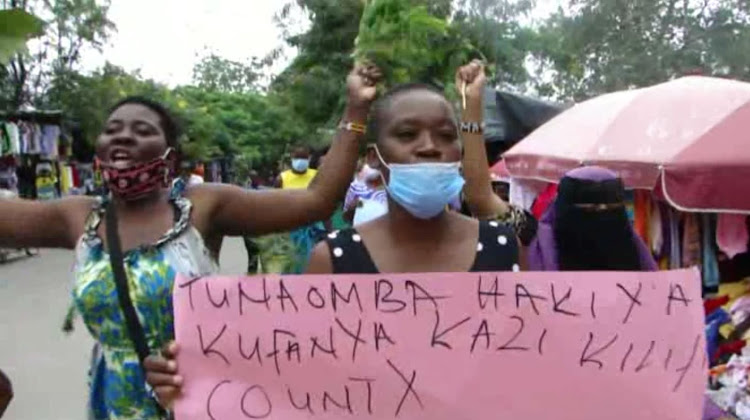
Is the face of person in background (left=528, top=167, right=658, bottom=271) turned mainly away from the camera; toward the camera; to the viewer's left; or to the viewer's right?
toward the camera

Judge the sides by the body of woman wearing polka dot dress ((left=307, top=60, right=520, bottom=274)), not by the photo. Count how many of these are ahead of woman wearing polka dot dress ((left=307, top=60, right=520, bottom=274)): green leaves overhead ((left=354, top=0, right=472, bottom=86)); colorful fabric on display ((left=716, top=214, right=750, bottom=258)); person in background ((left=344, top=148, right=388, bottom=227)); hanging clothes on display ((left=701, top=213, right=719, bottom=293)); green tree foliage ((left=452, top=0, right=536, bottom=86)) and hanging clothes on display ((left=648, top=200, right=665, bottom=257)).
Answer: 0

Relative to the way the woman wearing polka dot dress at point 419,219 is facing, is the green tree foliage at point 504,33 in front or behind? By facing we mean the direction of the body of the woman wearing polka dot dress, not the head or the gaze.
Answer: behind

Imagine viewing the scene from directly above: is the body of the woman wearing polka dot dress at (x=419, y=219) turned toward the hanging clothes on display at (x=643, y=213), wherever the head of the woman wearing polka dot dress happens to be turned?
no

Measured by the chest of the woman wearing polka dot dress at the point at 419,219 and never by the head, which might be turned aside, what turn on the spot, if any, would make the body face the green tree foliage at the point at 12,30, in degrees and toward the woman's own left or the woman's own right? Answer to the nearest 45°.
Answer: approximately 90° to the woman's own right

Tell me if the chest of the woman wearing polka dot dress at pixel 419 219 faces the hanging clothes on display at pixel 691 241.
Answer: no

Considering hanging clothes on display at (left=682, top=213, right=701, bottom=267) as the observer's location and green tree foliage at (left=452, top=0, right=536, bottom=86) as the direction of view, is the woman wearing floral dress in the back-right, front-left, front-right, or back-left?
back-left

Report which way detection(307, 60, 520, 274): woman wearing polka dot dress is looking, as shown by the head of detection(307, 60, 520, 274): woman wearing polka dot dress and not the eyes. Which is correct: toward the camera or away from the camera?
toward the camera

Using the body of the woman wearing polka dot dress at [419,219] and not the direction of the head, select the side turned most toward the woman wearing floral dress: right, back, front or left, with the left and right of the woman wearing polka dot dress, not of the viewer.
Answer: right

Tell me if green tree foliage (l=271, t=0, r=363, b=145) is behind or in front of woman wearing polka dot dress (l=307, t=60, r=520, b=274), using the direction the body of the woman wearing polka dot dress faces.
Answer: behind

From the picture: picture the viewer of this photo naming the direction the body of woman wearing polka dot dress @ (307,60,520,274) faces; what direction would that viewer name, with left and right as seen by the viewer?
facing the viewer

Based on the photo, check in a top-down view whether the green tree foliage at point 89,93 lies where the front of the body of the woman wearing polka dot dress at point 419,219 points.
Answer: no

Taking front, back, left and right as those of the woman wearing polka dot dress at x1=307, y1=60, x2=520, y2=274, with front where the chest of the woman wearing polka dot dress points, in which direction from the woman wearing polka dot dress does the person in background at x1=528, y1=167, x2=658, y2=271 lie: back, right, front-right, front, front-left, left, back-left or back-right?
back-left

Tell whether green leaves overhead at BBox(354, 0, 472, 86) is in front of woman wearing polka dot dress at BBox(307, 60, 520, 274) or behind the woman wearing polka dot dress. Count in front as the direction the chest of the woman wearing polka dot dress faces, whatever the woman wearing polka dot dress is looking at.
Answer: behind
